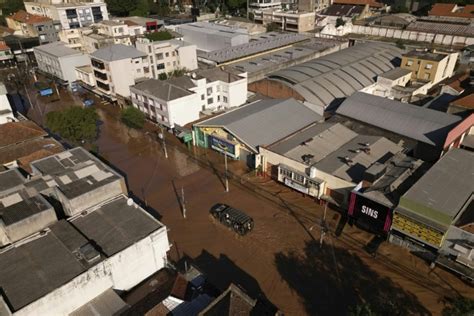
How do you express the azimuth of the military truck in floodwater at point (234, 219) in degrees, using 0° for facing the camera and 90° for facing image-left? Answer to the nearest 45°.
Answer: approximately 135°

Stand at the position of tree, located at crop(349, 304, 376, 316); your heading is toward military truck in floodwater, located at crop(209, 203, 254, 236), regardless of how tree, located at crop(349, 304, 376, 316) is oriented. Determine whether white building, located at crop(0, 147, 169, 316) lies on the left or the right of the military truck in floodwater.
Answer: left

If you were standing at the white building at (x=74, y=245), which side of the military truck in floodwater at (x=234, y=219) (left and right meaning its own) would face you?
left

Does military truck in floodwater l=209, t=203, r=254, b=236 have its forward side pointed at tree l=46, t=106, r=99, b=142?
yes

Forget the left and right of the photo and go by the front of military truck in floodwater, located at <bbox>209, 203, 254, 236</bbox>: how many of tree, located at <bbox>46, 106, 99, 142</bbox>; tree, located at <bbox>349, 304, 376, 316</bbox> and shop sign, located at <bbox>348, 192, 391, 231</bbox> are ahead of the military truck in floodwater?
1

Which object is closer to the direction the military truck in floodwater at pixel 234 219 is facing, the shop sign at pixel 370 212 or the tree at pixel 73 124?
the tree

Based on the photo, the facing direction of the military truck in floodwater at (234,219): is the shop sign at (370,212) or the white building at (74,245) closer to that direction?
the white building

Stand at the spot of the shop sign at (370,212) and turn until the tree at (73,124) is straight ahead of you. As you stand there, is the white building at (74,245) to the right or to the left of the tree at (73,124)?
left
